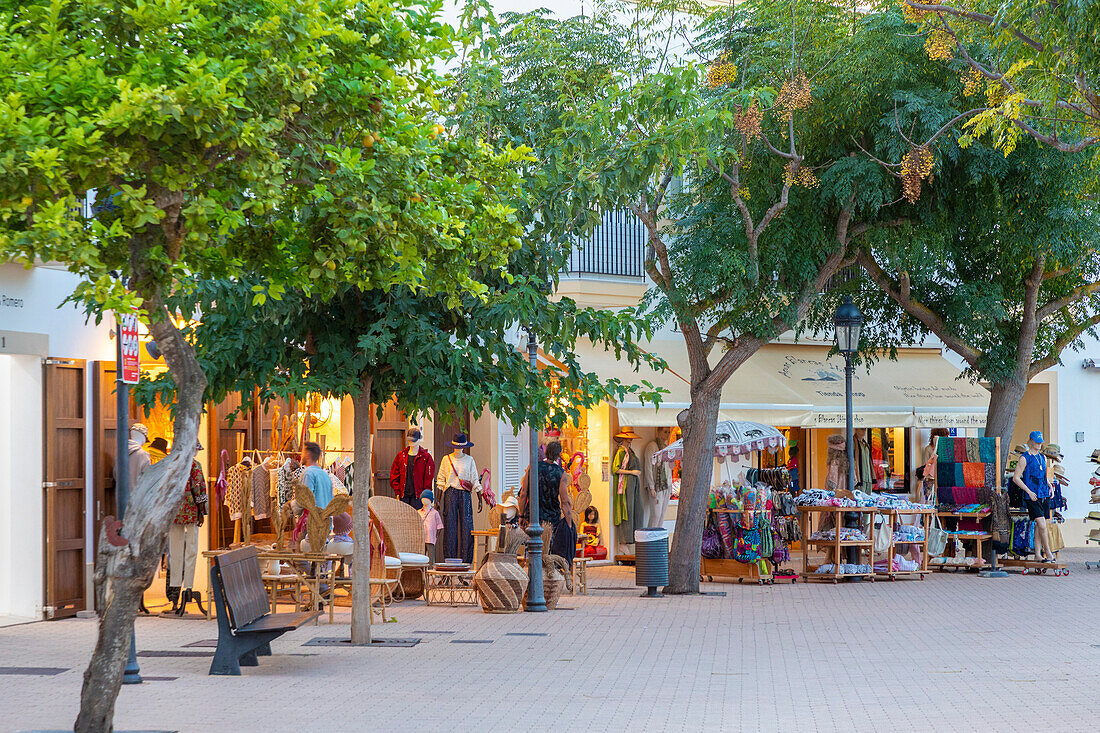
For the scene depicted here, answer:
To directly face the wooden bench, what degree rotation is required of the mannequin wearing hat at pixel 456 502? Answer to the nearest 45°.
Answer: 0° — it already faces it

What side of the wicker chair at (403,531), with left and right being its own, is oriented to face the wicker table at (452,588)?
front

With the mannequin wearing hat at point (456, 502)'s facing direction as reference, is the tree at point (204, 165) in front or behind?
in front

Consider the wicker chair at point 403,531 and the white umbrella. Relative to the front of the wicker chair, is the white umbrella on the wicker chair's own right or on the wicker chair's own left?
on the wicker chair's own left

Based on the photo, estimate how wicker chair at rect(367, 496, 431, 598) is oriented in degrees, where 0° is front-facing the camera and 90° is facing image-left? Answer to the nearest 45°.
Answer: approximately 315°

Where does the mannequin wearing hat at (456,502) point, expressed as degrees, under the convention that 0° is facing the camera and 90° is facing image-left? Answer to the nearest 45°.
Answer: approximately 0°

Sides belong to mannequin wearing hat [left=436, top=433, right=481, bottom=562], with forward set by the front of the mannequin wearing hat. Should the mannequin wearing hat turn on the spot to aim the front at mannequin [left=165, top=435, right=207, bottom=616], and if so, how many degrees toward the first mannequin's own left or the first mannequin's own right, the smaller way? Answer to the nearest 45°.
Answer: approximately 45° to the first mannequin's own right

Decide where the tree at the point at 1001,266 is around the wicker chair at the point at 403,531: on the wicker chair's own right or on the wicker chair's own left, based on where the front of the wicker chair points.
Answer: on the wicker chair's own left

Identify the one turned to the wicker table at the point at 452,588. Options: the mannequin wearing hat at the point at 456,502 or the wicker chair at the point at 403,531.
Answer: the mannequin wearing hat

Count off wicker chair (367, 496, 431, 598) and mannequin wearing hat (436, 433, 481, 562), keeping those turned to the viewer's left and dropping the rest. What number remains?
0
